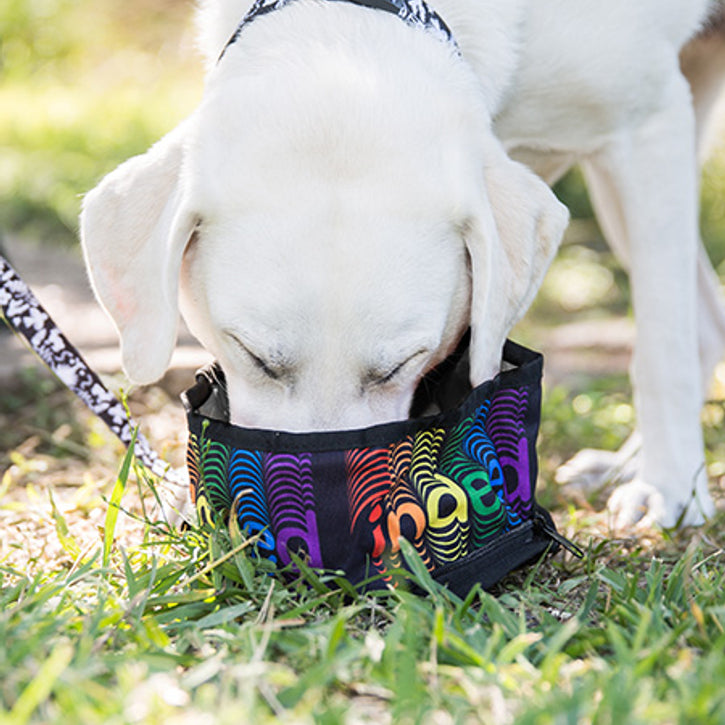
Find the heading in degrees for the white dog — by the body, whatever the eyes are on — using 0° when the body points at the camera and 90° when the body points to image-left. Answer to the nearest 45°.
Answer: approximately 45°
